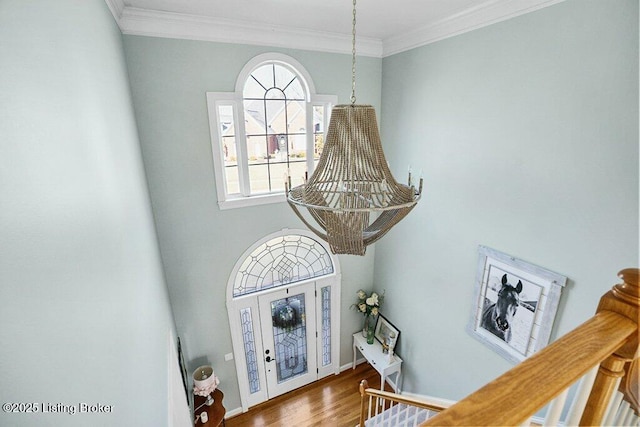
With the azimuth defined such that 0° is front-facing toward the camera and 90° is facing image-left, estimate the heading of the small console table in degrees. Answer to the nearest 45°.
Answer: approximately 45°

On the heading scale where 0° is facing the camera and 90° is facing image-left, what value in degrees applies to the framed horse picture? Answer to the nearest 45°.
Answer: approximately 45°

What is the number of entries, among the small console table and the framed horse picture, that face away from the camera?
0

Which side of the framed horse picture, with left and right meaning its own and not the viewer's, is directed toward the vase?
right

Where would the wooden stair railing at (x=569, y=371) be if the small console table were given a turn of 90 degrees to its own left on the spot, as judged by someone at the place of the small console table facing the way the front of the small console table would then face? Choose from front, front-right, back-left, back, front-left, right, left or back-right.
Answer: front-right

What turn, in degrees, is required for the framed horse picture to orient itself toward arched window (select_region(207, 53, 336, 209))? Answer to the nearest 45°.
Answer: approximately 45° to its right

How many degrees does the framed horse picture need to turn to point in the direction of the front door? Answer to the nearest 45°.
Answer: approximately 45° to its right

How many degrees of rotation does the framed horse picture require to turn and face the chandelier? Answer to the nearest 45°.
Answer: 0° — it already faces it

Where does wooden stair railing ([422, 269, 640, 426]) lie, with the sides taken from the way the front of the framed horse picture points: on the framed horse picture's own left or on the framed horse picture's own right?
on the framed horse picture's own left
